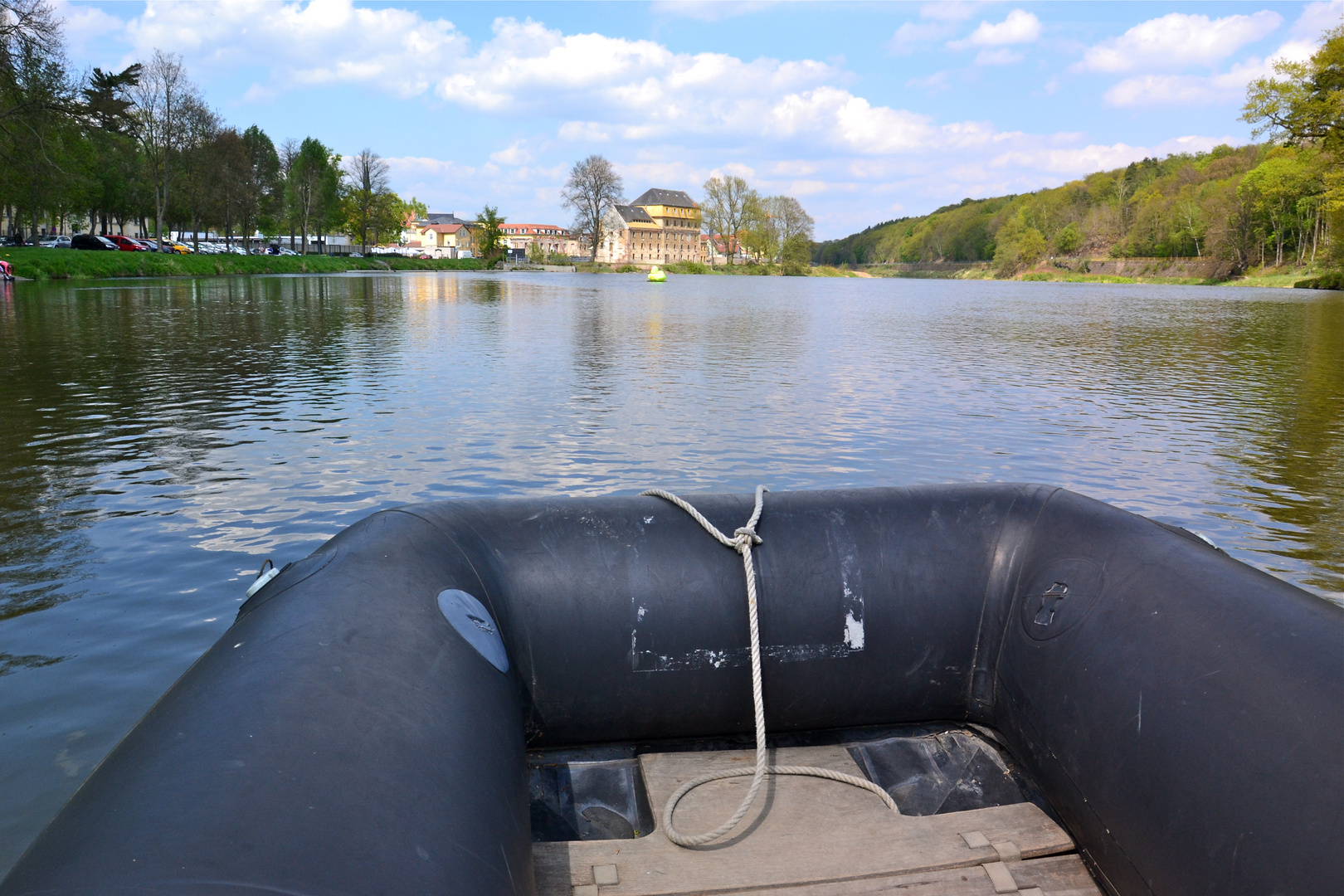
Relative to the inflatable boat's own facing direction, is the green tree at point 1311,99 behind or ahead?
ahead

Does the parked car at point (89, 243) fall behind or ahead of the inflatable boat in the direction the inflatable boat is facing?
ahead

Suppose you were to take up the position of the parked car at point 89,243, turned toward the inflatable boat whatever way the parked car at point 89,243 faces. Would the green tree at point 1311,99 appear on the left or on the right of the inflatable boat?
left

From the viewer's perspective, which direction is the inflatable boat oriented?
away from the camera
